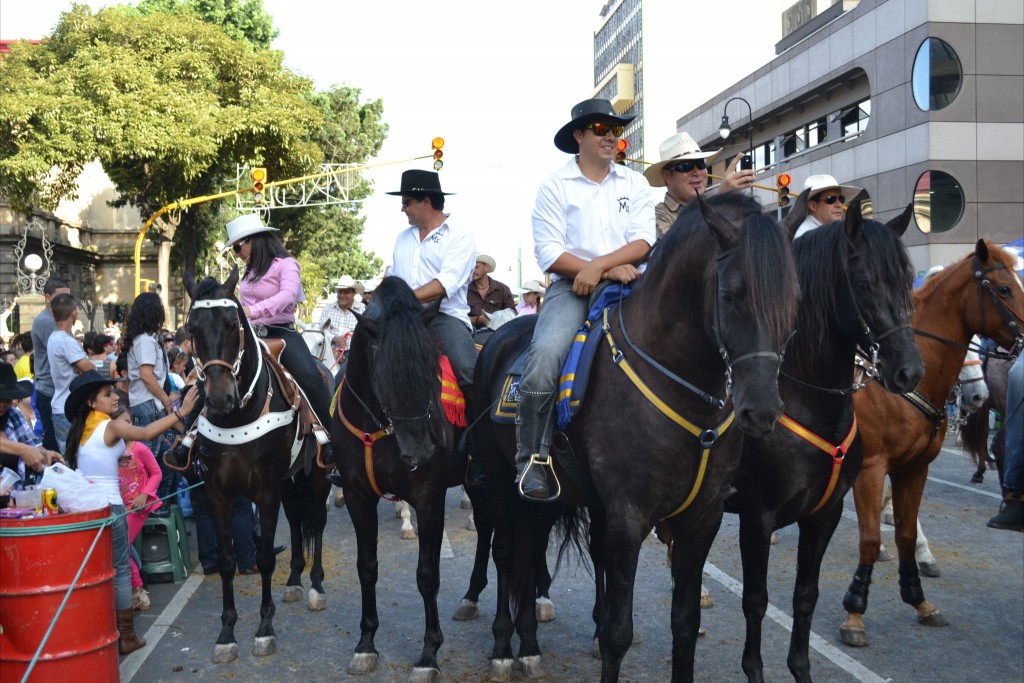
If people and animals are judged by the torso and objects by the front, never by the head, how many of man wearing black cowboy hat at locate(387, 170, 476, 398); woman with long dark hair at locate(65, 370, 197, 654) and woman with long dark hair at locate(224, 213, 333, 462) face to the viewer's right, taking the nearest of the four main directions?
1

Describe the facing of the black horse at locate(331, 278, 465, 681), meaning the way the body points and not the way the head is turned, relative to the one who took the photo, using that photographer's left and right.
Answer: facing the viewer

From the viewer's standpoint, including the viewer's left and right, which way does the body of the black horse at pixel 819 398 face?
facing the viewer and to the right of the viewer

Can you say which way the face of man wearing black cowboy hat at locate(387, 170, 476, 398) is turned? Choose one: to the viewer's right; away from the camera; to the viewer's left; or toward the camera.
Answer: to the viewer's left

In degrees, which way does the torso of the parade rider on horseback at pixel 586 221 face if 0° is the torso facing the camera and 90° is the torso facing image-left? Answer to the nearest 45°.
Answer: approximately 315°

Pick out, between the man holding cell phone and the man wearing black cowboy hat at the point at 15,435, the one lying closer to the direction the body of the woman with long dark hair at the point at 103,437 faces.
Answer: the man holding cell phone

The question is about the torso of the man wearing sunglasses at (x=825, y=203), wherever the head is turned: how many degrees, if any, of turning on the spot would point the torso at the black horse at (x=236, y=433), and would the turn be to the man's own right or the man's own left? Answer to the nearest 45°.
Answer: approximately 90° to the man's own right

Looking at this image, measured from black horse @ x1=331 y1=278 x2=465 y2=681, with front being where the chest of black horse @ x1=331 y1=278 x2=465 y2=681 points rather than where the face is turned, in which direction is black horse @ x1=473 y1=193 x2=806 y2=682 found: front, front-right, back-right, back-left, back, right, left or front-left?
front-left

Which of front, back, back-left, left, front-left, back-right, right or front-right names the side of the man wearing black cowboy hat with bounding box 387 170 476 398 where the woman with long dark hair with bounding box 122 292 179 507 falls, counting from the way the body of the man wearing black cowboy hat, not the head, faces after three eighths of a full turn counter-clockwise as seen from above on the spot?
back-left

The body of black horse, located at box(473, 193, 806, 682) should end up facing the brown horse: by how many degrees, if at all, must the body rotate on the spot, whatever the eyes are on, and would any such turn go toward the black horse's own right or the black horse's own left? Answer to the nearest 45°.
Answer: approximately 90° to the black horse's own left
